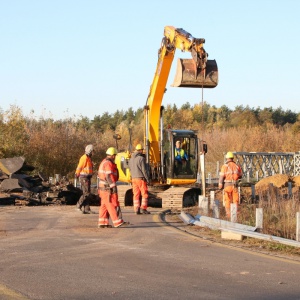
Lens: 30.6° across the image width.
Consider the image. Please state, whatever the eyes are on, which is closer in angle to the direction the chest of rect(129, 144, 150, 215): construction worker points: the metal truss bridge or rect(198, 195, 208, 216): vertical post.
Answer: the metal truss bridge

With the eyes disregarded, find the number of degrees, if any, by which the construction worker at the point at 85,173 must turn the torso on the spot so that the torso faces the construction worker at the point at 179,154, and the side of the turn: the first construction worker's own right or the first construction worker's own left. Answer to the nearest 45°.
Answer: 0° — they already face them

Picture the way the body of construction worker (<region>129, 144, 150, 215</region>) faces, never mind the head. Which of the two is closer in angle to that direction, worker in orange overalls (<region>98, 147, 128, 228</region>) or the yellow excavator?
the yellow excavator

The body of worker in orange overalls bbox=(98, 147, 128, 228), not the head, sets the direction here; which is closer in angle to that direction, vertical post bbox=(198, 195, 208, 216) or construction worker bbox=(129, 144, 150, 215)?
the vertical post

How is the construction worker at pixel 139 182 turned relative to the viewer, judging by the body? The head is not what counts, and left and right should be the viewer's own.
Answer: facing away from the viewer and to the right of the viewer
